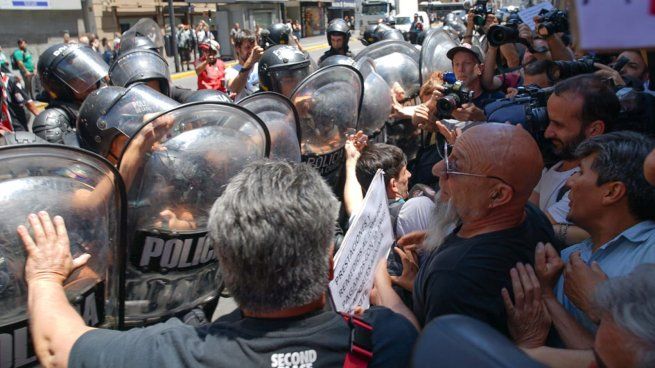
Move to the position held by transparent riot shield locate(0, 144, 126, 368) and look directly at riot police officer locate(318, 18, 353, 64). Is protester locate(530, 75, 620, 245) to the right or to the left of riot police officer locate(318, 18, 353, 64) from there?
right

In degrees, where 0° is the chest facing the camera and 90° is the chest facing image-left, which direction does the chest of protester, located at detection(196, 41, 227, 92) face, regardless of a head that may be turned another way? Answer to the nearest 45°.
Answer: approximately 0°

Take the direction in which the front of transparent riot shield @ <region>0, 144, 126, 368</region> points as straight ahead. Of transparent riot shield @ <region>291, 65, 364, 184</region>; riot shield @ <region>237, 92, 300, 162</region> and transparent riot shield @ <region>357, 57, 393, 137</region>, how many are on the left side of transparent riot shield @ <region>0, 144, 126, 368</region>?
3

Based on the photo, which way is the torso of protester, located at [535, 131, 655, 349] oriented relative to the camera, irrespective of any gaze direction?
to the viewer's left

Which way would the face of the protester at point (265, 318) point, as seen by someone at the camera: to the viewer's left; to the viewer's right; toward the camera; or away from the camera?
away from the camera

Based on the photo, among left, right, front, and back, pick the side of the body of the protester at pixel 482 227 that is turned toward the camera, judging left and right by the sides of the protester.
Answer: left

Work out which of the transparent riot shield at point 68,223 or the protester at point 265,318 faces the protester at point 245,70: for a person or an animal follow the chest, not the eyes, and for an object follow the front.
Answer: the protester at point 265,318

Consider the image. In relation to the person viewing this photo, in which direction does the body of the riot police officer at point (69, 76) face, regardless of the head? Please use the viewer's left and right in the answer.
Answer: facing to the right of the viewer

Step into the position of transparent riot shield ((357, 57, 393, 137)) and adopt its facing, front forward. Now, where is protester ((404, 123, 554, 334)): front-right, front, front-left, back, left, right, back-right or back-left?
front-right

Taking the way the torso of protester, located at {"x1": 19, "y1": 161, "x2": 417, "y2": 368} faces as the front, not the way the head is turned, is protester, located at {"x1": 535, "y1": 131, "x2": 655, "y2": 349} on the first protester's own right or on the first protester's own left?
on the first protester's own right

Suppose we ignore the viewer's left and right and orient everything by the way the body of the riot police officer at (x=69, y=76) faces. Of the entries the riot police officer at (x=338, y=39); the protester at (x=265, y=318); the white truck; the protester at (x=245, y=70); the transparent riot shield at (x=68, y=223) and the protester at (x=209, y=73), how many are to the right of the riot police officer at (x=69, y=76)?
2

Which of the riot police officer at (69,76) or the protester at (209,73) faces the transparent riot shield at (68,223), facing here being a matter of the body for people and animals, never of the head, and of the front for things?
the protester

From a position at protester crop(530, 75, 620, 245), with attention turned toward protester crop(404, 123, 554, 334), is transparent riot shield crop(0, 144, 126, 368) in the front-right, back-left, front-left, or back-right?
front-right

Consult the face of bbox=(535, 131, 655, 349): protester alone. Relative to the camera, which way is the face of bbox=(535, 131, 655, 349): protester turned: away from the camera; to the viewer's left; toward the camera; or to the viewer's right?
to the viewer's left

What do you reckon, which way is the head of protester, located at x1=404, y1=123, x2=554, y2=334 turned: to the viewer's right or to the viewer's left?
to the viewer's left
